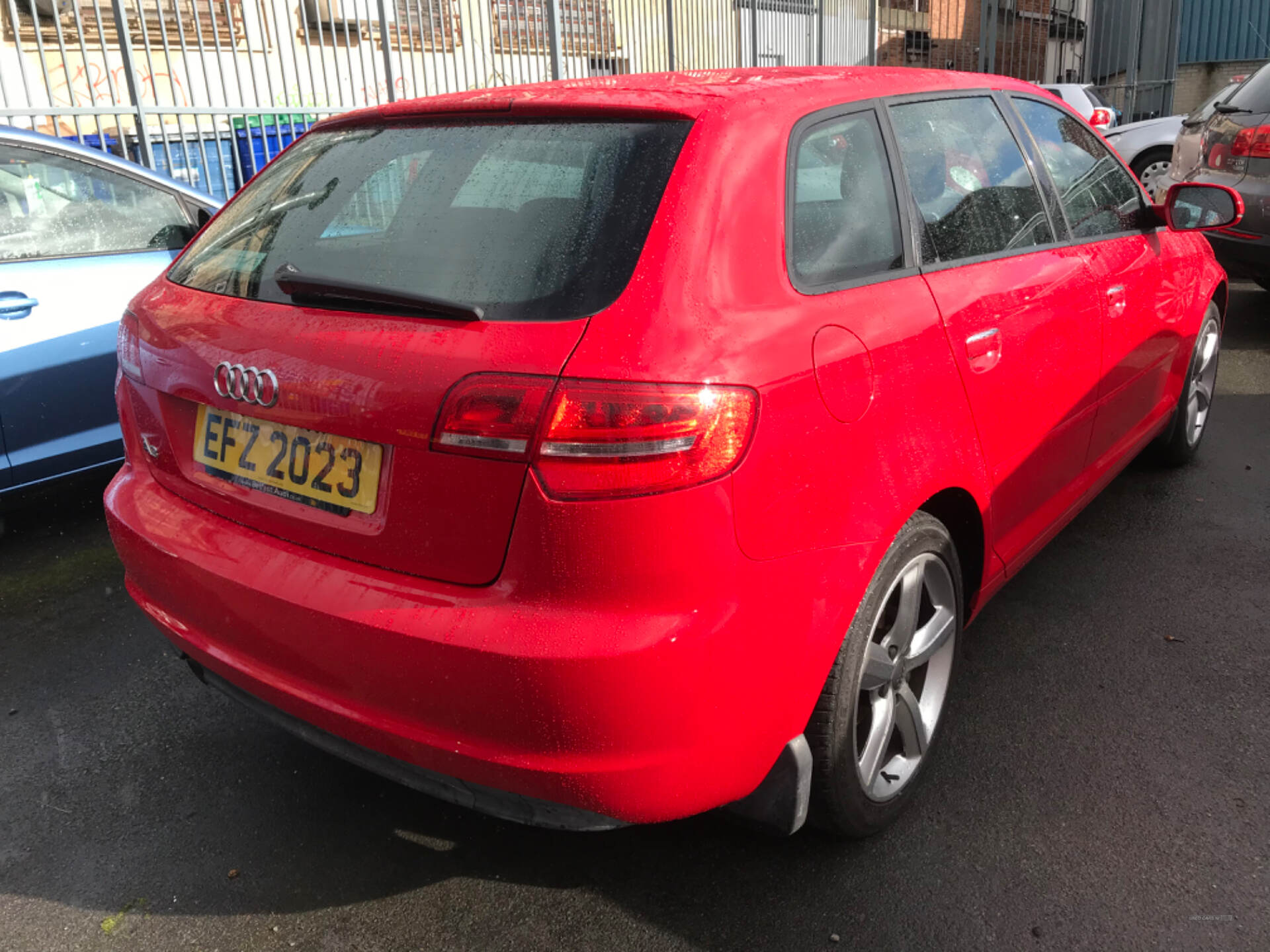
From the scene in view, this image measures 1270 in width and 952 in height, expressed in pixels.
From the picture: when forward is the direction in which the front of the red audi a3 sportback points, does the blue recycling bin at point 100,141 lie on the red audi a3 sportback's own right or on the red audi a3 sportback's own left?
on the red audi a3 sportback's own left

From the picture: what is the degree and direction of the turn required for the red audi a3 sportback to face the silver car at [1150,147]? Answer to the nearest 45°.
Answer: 0° — it already faces it

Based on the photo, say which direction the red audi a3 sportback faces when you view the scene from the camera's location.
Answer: facing away from the viewer and to the right of the viewer

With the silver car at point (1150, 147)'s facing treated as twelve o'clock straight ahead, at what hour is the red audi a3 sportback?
The red audi a3 sportback is roughly at 9 o'clock from the silver car.

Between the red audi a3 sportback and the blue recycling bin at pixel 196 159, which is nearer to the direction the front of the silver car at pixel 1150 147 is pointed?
the blue recycling bin

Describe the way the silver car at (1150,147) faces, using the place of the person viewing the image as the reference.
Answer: facing to the left of the viewer

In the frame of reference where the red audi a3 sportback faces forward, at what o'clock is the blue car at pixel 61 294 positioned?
The blue car is roughly at 9 o'clock from the red audi a3 sportback.
